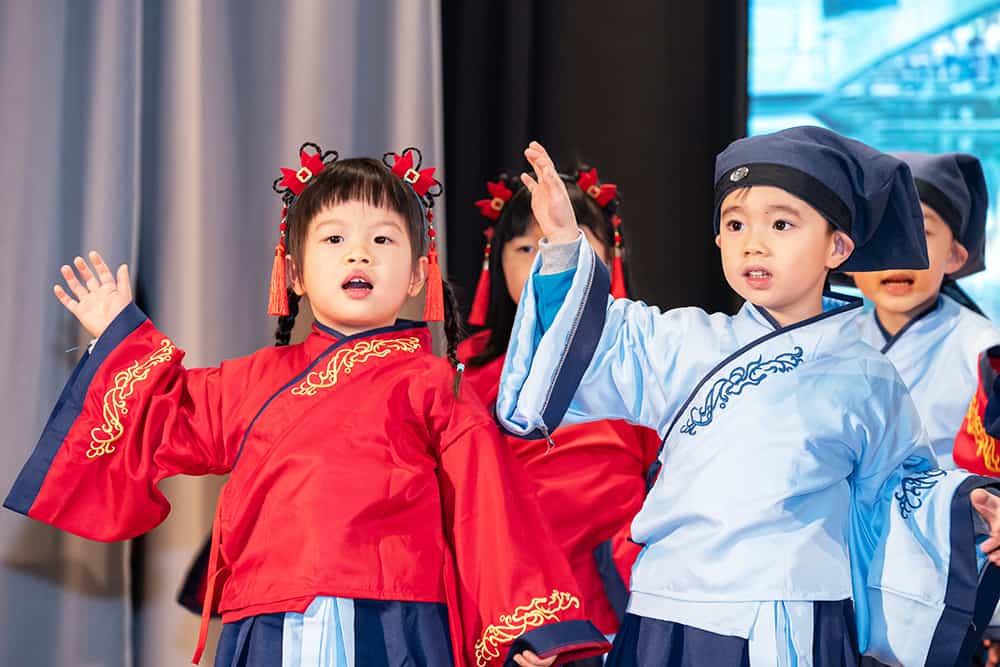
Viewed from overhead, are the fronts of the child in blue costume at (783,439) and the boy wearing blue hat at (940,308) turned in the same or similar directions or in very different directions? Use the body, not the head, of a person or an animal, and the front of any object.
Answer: same or similar directions

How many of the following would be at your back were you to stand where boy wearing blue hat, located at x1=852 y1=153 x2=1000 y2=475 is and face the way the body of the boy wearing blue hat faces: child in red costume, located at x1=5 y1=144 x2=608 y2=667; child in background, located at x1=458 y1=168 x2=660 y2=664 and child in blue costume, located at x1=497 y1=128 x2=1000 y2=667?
0

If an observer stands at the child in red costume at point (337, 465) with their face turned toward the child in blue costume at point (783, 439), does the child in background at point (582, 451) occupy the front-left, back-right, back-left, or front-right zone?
front-left

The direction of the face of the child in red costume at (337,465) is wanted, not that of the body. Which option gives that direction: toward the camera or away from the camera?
toward the camera

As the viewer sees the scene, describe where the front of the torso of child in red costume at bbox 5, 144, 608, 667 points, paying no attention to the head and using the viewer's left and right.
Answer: facing the viewer

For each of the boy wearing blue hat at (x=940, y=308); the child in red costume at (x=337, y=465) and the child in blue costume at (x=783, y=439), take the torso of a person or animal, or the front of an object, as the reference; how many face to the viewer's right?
0

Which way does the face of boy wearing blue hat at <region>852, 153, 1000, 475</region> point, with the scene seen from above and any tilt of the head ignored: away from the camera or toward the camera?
toward the camera

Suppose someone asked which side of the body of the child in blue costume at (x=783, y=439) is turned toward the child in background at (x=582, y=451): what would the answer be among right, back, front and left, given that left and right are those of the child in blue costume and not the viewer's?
right

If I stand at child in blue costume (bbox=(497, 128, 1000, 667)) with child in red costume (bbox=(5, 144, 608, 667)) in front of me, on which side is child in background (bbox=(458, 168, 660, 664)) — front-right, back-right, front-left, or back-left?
front-right

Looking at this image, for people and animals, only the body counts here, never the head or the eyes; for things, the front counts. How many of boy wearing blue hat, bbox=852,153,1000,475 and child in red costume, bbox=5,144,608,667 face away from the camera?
0

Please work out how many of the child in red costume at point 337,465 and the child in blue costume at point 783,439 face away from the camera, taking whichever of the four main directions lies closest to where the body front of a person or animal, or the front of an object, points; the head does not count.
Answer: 0

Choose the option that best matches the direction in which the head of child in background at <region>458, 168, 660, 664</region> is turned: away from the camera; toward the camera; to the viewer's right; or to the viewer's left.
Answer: toward the camera

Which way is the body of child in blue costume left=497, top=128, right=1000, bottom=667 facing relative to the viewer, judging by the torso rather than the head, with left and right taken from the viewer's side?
facing the viewer and to the left of the viewer
